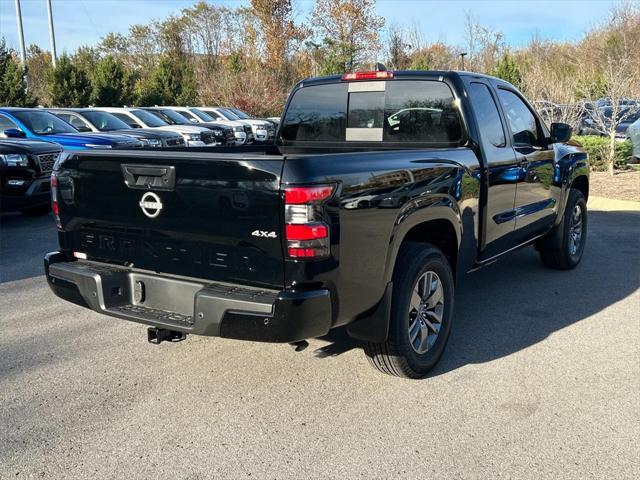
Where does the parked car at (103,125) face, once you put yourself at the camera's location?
facing the viewer and to the right of the viewer

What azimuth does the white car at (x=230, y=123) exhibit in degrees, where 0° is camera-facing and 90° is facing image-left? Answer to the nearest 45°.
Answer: approximately 315°

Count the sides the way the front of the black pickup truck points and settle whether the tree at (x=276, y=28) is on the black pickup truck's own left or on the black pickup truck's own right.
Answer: on the black pickup truck's own left

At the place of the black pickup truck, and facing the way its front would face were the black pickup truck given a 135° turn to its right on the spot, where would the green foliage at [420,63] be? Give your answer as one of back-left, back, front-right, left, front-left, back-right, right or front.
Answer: back

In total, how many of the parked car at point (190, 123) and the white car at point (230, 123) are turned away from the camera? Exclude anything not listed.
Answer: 0

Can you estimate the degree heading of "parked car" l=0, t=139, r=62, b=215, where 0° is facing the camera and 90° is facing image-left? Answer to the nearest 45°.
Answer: approximately 315°

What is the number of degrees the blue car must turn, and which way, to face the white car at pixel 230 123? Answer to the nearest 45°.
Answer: approximately 90° to its left

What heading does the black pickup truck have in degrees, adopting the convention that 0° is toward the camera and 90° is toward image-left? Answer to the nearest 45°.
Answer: approximately 225°
